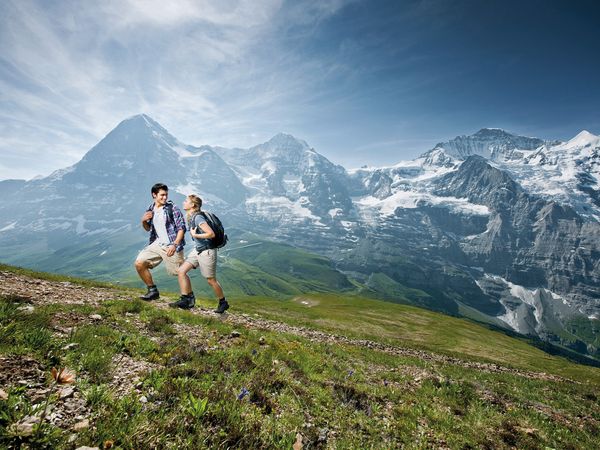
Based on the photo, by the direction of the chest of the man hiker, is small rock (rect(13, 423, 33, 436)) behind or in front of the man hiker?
in front

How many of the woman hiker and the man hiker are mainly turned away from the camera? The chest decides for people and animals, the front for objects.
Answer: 0

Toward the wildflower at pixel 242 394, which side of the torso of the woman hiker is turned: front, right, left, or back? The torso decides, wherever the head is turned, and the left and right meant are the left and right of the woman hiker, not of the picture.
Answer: left

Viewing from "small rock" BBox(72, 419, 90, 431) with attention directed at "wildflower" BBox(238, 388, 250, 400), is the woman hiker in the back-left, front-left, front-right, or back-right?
front-left

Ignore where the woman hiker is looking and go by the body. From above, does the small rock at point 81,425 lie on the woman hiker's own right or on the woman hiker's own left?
on the woman hiker's own left

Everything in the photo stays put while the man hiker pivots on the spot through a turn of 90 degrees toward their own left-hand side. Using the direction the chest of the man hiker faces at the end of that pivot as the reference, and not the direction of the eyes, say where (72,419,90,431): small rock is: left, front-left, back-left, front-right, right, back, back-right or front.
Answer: front-right

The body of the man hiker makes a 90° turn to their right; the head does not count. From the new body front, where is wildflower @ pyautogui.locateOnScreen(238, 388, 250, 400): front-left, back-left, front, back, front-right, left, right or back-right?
back-left

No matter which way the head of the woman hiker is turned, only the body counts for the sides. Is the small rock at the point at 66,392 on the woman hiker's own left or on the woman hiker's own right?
on the woman hiker's own left

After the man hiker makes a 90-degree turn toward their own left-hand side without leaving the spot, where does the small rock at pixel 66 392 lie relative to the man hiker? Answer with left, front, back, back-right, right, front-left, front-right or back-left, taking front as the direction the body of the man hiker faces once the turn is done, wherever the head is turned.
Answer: front-right

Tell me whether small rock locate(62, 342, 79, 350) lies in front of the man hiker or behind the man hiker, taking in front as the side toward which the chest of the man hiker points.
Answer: in front

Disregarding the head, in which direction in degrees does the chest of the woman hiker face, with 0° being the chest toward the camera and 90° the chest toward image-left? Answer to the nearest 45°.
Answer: approximately 90°

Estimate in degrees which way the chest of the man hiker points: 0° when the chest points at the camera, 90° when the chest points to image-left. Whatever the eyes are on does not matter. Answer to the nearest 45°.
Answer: approximately 45°
